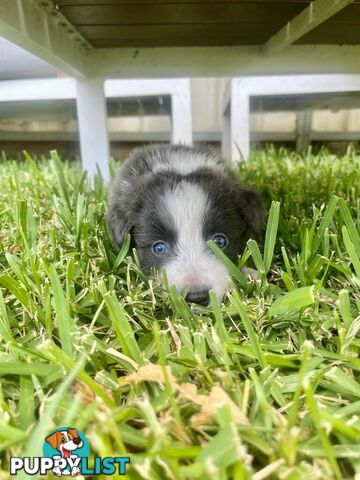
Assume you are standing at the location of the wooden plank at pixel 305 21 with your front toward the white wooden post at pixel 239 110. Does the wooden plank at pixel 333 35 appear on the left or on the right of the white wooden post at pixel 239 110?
right

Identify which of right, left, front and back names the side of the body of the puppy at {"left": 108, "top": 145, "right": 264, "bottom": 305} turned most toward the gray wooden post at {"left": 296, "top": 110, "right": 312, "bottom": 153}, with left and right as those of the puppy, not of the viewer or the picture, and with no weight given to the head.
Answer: back

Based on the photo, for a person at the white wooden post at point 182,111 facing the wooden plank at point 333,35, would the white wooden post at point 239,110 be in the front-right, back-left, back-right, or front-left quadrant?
front-left

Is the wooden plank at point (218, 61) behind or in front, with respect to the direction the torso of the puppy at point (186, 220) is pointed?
behind

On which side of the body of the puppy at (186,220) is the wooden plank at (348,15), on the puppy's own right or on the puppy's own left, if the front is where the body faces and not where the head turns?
on the puppy's own left

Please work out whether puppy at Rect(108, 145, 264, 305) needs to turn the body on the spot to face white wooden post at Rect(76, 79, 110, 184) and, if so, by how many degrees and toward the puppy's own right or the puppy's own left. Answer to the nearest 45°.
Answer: approximately 135° to the puppy's own right

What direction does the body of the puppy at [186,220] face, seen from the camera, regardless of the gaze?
toward the camera

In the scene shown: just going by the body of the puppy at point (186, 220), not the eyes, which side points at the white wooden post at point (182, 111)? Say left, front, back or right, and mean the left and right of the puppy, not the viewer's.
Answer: back
